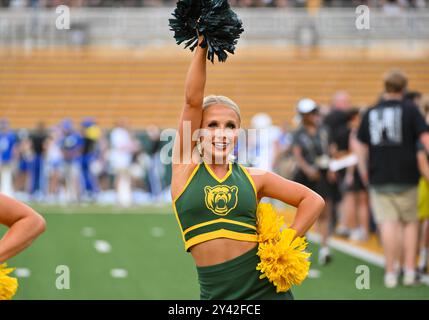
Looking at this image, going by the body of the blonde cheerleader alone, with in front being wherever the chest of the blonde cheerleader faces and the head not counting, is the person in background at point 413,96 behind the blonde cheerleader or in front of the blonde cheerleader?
behind

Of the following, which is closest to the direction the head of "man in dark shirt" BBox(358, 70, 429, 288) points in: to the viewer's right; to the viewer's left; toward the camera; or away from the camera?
away from the camera

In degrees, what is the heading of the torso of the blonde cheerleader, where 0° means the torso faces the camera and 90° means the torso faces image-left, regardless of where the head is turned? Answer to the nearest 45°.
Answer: approximately 0°

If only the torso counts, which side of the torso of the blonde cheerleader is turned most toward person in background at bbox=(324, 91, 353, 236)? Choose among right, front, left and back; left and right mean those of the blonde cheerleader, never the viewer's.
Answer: back

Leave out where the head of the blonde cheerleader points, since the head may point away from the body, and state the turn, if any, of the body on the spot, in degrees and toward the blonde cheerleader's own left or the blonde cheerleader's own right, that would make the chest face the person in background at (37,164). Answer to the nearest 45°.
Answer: approximately 180°

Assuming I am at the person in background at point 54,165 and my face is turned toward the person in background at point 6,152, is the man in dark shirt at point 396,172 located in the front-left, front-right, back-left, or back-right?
back-left

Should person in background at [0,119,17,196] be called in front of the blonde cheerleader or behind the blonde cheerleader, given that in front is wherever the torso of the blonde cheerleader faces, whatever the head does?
behind

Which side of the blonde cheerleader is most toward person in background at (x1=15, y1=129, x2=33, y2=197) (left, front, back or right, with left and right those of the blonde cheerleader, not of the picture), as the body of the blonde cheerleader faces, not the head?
back

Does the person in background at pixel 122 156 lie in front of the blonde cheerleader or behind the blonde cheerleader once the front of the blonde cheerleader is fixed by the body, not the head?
behind

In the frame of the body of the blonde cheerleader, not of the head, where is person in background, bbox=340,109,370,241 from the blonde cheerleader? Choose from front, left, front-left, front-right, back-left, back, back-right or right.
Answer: back

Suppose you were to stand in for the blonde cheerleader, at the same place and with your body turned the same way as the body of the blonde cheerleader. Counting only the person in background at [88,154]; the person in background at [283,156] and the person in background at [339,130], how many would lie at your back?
3

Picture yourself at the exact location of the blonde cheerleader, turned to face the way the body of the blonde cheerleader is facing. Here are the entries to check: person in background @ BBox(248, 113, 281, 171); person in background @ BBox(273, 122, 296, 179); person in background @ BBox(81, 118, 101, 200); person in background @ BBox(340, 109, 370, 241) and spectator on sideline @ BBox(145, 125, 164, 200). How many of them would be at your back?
5

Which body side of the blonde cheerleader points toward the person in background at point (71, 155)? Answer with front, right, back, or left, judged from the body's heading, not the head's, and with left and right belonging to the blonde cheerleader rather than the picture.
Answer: back

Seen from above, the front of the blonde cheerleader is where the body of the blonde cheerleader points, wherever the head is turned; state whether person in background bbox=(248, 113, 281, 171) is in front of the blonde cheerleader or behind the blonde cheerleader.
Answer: behind

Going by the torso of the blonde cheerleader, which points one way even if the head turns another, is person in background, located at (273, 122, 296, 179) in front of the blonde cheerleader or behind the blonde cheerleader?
behind

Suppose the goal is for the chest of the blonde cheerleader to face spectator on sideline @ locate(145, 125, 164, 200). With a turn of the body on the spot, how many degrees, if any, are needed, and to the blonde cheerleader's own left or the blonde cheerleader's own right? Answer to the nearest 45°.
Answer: approximately 180°

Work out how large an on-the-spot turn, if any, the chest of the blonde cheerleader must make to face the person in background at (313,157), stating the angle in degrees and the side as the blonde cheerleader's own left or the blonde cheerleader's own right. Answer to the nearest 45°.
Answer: approximately 180°
